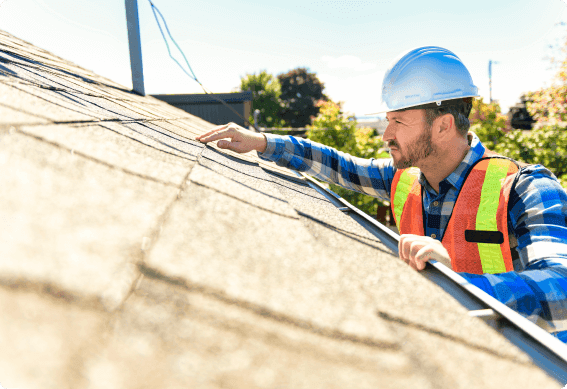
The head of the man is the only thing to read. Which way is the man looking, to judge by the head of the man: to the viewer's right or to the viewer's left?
to the viewer's left

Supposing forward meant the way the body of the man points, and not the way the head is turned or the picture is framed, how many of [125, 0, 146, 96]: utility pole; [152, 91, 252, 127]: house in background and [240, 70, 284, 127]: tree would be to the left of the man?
0

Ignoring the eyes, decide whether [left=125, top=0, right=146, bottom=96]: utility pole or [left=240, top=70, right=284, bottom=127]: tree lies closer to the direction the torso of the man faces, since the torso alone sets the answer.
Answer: the utility pole

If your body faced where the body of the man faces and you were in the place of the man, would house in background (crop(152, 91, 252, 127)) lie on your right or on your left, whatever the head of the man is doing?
on your right

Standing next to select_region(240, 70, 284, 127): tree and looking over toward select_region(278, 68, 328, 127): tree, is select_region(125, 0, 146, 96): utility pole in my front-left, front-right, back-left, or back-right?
back-right

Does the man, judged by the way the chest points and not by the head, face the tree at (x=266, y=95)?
no

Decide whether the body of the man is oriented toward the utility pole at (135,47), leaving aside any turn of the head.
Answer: no
